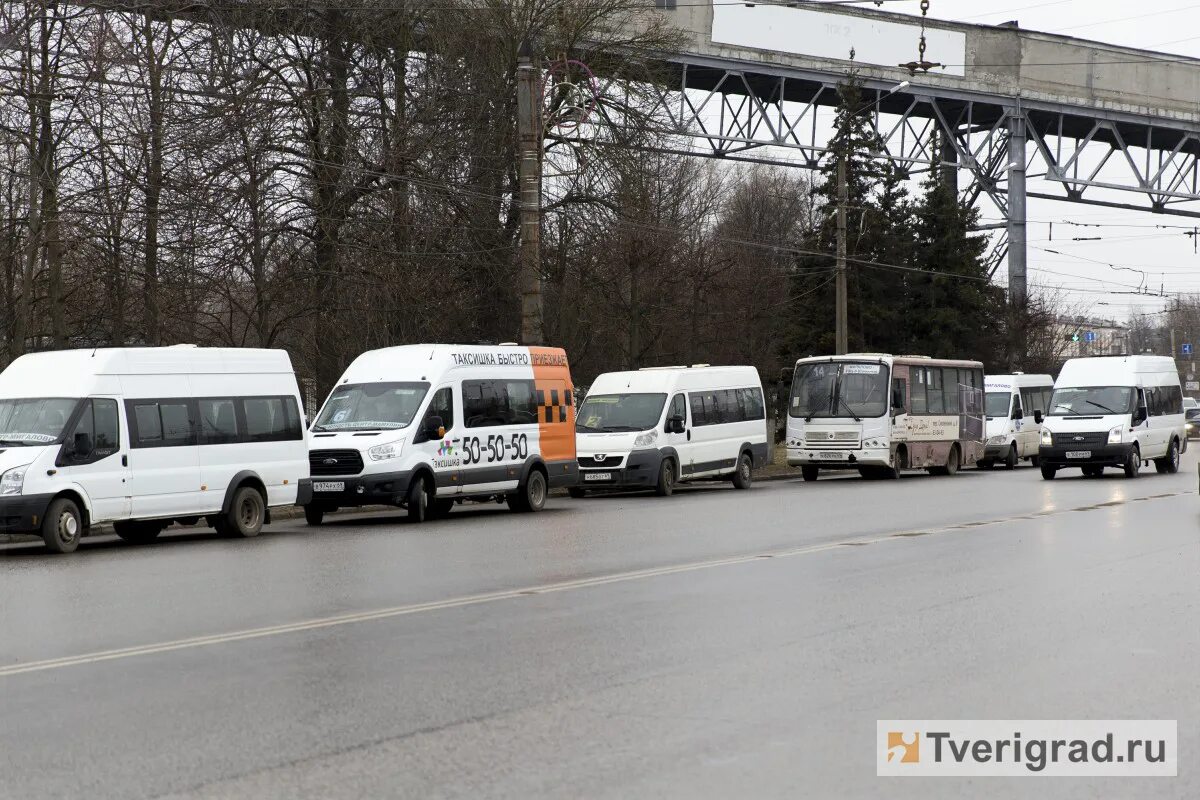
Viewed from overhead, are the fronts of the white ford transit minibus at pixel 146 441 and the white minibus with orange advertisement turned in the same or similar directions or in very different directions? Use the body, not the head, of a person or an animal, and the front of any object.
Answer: same or similar directions

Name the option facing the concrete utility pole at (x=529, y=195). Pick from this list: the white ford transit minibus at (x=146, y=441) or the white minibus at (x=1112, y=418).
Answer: the white minibus

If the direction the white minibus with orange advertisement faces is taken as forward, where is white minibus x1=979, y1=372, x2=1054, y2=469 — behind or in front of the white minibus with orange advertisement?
behind

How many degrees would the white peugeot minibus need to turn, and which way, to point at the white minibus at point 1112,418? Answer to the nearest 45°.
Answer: approximately 180°

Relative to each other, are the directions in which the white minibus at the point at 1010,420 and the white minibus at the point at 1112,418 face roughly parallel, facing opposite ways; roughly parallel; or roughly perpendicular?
roughly parallel

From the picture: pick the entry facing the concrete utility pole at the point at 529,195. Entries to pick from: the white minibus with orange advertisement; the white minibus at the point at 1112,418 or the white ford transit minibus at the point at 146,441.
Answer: the white minibus

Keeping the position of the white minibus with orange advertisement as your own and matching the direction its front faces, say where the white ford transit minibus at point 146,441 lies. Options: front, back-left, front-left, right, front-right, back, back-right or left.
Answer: front

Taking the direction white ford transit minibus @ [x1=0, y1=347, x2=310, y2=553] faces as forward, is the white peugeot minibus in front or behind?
behind

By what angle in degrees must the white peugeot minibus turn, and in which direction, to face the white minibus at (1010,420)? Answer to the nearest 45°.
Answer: approximately 180°

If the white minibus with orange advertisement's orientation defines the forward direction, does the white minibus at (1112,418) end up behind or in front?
behind

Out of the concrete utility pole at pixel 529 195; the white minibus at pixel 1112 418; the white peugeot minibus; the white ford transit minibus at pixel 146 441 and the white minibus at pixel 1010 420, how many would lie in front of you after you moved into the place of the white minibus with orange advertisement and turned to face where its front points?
1

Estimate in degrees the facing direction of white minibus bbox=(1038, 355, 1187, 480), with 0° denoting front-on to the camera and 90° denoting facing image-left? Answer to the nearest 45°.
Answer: approximately 45°

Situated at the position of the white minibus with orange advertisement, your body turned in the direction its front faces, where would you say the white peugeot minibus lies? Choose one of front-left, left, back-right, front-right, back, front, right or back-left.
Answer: back

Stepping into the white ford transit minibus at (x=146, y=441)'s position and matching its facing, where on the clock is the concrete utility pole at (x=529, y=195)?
The concrete utility pole is roughly at 6 o'clock from the white ford transit minibus.

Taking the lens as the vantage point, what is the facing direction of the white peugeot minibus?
facing the viewer and to the left of the viewer

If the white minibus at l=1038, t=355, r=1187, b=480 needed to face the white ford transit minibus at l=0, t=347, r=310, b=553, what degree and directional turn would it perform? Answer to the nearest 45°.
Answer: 0° — it already faces it

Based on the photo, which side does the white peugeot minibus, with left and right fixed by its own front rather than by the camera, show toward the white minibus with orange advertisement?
front
